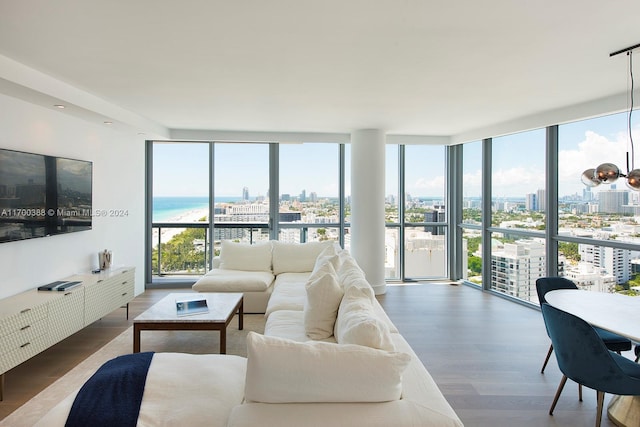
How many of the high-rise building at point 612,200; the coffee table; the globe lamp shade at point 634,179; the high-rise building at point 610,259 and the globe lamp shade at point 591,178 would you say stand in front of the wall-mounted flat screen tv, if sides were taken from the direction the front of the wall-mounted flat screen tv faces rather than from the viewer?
5

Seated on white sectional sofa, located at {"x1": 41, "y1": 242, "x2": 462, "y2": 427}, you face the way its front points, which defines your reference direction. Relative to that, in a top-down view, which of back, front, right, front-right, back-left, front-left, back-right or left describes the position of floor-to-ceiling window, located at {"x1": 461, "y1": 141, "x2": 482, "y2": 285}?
back-right

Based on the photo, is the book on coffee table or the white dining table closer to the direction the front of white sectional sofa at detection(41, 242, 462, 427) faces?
the book on coffee table

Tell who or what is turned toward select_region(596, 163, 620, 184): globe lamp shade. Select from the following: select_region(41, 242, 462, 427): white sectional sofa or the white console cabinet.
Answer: the white console cabinet

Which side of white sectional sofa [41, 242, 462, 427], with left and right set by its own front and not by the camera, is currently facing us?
left

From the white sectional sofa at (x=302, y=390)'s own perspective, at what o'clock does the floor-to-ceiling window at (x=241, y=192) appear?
The floor-to-ceiling window is roughly at 3 o'clock from the white sectional sofa.

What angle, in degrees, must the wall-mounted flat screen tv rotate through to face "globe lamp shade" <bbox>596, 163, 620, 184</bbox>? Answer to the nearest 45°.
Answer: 0° — it already faces it

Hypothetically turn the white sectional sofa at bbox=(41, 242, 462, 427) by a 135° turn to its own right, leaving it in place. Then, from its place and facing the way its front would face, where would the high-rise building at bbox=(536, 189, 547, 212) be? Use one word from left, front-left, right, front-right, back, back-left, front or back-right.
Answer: front

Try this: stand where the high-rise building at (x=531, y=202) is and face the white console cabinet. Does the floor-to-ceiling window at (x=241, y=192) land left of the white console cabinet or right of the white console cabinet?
right

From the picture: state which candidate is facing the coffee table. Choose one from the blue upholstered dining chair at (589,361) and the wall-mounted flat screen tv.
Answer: the wall-mounted flat screen tv

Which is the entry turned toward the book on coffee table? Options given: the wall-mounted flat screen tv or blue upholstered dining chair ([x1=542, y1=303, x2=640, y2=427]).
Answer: the wall-mounted flat screen tv

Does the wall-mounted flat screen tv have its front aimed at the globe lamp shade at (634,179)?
yes
